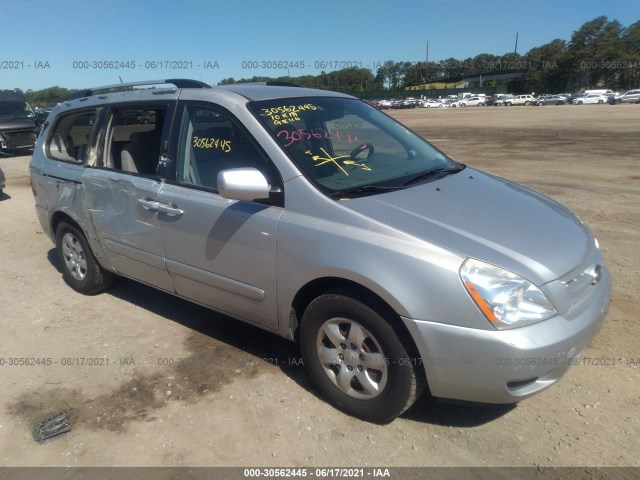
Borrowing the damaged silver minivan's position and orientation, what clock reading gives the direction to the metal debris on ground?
The metal debris on ground is roughly at 4 o'clock from the damaged silver minivan.

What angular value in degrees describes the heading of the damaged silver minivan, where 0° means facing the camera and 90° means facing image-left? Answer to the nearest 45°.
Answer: approximately 315°

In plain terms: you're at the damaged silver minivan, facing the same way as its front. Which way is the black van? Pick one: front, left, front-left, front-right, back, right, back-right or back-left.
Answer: back
